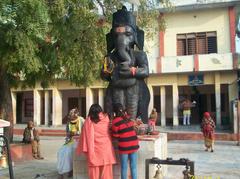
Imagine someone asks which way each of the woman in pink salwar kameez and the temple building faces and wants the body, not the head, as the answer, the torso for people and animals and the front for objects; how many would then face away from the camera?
1

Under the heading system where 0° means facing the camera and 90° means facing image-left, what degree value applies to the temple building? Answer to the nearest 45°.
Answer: approximately 0°

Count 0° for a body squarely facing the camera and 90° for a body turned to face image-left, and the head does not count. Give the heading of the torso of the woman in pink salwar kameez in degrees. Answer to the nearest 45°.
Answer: approximately 180°

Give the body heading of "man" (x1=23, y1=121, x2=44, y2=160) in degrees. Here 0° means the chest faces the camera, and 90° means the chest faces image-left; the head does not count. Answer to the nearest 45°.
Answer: approximately 315°

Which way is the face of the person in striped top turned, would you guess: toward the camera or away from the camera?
away from the camera

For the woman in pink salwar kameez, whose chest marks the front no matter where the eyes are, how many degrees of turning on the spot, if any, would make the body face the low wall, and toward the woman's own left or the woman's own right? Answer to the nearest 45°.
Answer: approximately 45° to the woman's own left

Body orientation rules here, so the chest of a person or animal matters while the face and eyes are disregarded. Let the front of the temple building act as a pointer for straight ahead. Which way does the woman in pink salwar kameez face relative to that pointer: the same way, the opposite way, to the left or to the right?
the opposite way

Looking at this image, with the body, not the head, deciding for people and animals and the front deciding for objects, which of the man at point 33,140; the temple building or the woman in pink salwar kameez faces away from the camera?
the woman in pink salwar kameez

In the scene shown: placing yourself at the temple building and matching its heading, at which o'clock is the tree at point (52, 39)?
The tree is roughly at 1 o'clock from the temple building.
